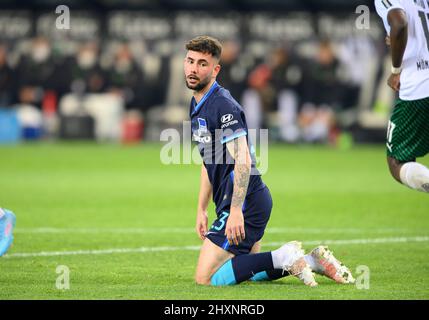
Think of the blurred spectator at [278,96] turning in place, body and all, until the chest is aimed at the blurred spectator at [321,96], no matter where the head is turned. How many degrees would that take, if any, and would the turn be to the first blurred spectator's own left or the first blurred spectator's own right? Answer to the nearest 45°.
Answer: approximately 90° to the first blurred spectator's own left

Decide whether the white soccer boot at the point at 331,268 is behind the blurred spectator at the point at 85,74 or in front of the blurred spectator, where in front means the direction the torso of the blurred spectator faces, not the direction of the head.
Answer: in front

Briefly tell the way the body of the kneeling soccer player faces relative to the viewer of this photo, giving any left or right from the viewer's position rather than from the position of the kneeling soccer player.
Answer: facing to the left of the viewer

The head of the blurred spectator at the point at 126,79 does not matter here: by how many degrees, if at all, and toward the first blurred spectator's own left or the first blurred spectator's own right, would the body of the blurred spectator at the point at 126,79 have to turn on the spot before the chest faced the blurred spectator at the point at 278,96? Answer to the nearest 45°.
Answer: approximately 90° to the first blurred spectator's own left

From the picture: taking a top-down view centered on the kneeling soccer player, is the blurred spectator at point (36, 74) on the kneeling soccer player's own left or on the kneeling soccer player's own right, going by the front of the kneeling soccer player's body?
on the kneeling soccer player's own right

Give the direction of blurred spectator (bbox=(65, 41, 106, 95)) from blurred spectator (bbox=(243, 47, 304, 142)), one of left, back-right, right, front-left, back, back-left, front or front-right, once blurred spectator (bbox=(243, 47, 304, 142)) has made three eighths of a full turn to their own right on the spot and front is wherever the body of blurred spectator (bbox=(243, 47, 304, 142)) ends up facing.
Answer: front-left

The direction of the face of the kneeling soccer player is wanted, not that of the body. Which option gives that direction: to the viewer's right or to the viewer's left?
to the viewer's left

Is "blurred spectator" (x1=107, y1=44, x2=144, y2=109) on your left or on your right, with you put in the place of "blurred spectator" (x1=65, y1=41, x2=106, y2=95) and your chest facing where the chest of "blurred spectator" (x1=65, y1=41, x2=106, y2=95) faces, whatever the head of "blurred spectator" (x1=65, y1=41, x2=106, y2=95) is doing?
on your left

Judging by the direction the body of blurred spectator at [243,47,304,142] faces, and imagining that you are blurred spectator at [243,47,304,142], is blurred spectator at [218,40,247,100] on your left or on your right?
on your right

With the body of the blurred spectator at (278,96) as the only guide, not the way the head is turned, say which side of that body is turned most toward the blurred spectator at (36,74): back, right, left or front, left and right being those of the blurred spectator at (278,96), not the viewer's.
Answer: right

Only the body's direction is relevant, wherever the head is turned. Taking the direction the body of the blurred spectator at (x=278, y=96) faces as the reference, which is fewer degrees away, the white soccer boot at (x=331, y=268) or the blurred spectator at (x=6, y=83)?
the white soccer boot
